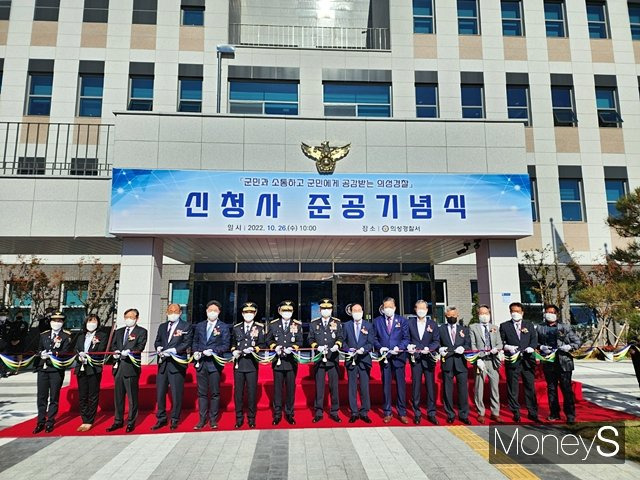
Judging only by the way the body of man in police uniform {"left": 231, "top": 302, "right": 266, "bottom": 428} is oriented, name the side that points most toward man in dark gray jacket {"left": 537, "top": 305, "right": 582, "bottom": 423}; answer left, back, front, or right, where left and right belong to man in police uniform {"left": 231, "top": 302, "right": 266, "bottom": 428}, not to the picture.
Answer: left

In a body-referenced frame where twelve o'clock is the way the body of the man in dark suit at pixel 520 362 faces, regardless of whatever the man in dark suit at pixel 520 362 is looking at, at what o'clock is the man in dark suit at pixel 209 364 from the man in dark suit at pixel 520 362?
the man in dark suit at pixel 209 364 is roughly at 2 o'clock from the man in dark suit at pixel 520 362.

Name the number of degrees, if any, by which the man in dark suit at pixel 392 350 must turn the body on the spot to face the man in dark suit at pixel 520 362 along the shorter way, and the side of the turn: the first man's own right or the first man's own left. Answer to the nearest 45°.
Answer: approximately 90° to the first man's own left

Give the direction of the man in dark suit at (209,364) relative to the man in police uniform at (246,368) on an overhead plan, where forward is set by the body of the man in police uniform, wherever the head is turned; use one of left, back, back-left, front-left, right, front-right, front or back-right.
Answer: right

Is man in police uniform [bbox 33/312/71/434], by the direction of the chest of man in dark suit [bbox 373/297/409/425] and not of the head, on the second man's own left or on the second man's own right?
on the second man's own right

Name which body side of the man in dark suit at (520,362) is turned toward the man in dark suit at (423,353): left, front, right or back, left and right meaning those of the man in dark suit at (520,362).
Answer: right

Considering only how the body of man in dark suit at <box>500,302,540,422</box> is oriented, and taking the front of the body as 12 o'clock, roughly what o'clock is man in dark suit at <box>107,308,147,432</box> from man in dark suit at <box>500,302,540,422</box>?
man in dark suit at <box>107,308,147,432</box> is roughly at 2 o'clock from man in dark suit at <box>500,302,540,422</box>.

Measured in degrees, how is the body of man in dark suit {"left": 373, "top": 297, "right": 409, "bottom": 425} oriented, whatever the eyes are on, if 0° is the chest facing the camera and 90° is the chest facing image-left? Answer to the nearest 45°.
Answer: approximately 0°

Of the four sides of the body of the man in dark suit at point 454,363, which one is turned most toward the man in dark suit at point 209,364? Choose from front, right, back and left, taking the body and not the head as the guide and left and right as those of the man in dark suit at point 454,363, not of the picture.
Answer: right

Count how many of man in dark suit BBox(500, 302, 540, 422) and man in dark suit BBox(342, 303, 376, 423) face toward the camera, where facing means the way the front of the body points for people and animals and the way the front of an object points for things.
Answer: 2
